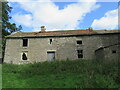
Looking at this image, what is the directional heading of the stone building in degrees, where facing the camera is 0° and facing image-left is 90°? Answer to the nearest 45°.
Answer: approximately 0°

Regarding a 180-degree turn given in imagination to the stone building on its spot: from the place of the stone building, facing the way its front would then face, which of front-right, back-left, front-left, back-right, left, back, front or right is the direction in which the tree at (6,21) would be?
front-left
